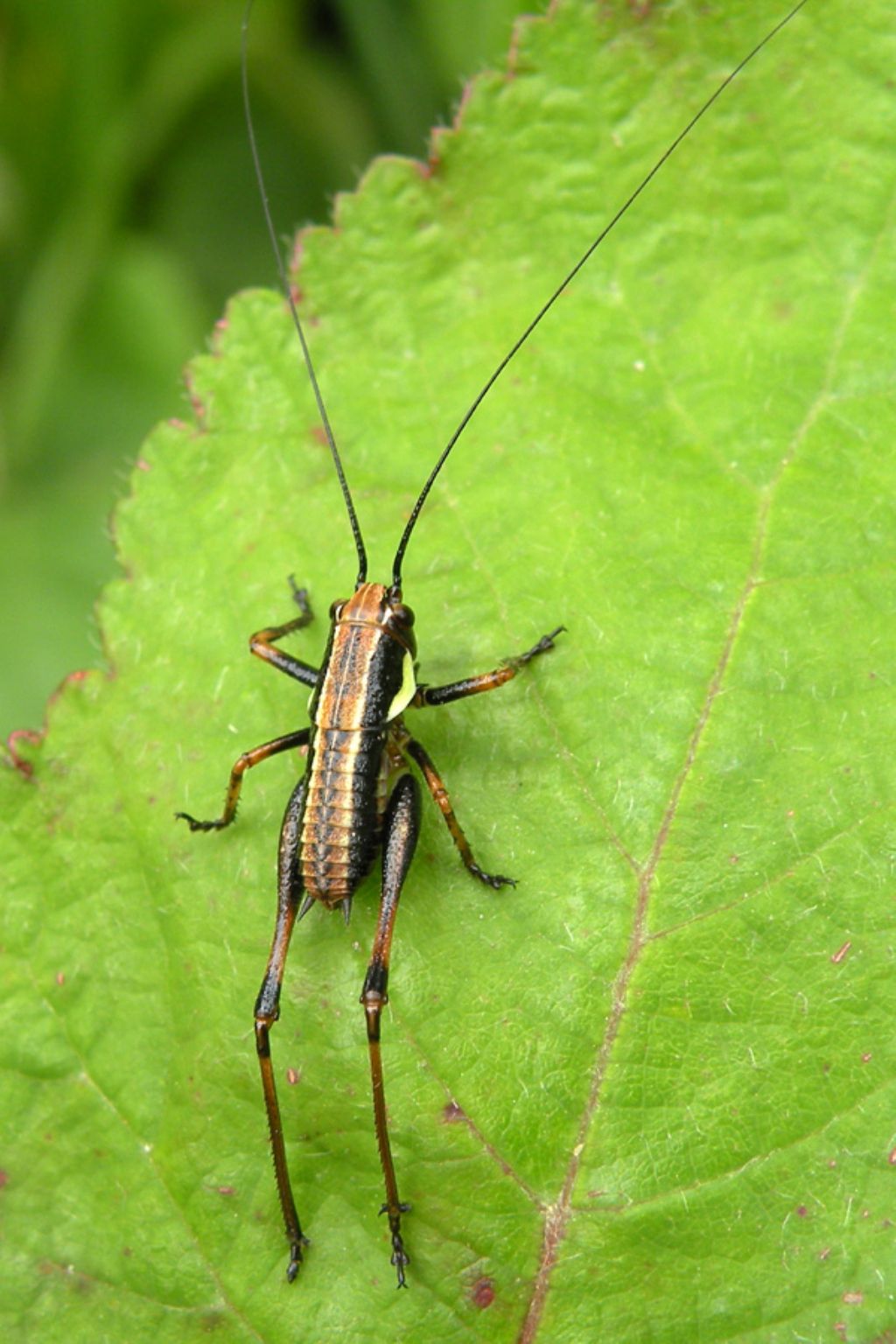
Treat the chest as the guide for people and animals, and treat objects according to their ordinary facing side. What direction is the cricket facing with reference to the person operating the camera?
facing away from the viewer
